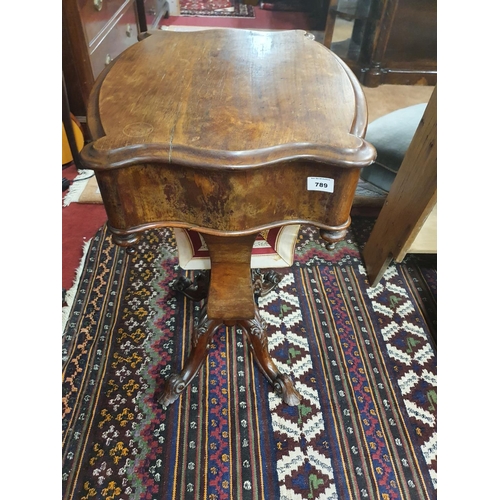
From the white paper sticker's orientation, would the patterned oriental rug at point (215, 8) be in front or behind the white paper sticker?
behind

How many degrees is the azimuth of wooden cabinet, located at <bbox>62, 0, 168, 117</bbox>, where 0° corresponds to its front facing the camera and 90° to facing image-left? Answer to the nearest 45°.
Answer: approximately 315°

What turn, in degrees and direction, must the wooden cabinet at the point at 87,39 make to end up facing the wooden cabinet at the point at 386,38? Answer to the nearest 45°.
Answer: approximately 45° to its left

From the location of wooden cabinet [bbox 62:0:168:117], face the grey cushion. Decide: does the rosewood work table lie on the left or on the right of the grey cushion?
right

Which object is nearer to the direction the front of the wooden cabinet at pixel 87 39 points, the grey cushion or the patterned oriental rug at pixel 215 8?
the grey cushion

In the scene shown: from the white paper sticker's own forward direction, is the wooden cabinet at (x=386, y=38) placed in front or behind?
behind

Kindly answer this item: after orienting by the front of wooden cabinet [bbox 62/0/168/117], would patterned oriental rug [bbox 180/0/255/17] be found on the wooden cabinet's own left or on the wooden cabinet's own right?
on the wooden cabinet's own left

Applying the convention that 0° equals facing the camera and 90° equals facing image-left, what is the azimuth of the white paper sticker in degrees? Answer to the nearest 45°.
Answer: approximately 0°
